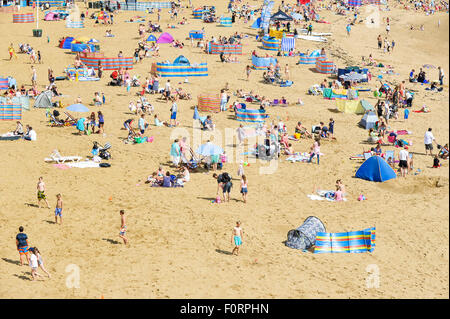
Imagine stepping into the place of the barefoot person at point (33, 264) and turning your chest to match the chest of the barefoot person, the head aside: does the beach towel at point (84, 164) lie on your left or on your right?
on your right

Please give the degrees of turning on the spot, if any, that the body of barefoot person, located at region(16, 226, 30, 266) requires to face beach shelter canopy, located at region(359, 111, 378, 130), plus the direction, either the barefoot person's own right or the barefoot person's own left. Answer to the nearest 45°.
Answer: approximately 45° to the barefoot person's own right

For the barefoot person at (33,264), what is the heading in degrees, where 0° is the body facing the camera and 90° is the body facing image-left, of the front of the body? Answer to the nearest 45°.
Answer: approximately 90°
